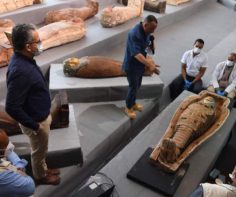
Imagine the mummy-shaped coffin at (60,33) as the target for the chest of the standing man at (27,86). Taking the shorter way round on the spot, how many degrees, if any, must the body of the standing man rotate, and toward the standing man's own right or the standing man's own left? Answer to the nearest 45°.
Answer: approximately 90° to the standing man's own left

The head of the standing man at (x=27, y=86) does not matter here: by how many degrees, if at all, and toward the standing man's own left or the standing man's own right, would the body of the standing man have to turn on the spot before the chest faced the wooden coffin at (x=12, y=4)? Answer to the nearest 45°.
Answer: approximately 90° to the standing man's own left

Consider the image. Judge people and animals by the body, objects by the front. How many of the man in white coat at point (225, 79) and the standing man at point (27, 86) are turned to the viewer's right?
1

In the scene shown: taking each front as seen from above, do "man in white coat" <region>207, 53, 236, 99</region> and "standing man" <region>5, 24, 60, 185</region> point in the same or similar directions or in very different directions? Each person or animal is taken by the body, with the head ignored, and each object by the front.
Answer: very different directions

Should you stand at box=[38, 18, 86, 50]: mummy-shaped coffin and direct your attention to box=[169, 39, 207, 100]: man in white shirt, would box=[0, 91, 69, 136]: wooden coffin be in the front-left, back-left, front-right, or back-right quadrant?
front-right

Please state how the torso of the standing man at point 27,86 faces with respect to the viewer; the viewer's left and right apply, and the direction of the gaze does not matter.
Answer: facing to the right of the viewer

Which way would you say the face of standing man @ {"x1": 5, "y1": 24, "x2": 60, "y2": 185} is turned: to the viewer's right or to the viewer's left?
to the viewer's right

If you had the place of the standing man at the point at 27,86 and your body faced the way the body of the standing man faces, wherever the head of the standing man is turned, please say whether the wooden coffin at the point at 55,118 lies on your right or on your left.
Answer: on your left

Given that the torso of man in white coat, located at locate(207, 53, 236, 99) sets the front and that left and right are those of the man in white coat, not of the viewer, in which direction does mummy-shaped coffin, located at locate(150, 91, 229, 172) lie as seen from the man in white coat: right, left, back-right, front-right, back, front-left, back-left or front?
front-left

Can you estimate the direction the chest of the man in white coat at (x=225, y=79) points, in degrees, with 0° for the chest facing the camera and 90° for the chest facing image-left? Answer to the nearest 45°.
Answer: approximately 45°

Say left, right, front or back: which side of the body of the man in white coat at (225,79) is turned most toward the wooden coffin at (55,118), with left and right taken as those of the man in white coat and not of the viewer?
front
